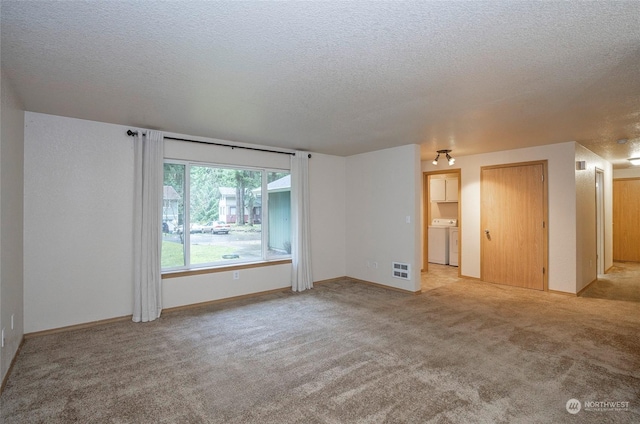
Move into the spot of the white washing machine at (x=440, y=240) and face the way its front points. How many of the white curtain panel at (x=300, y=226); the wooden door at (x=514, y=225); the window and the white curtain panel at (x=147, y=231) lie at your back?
0

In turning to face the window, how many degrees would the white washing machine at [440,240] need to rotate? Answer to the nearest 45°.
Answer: approximately 45° to its right

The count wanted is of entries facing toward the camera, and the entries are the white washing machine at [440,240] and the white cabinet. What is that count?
2

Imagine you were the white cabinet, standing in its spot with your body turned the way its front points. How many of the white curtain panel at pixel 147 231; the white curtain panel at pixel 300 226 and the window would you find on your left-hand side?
0

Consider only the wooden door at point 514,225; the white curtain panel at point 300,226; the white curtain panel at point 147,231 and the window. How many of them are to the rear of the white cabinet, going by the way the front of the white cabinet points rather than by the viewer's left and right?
0

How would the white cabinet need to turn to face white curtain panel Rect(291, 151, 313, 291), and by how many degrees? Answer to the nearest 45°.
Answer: approximately 45° to its right

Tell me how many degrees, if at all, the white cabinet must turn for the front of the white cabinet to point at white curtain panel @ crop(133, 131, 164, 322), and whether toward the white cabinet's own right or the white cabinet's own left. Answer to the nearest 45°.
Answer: approximately 45° to the white cabinet's own right

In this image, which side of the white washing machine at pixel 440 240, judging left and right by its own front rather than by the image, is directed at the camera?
front

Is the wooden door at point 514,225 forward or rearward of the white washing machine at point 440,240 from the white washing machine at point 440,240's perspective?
forward

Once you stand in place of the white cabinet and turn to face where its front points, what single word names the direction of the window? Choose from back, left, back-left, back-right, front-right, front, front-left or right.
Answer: front-right

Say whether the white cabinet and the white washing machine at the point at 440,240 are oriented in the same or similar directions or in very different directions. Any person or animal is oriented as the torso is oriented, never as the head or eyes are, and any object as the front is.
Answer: same or similar directions

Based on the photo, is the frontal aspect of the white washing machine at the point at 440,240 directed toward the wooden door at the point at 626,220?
no

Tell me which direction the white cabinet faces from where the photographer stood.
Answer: facing the viewer
